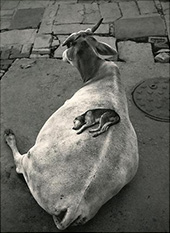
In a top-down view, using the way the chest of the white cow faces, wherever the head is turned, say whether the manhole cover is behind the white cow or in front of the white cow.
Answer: in front

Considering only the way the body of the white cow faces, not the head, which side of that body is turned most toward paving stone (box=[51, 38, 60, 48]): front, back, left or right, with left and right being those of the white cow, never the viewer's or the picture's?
front

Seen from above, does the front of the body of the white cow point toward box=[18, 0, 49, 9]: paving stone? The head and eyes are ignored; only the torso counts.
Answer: yes

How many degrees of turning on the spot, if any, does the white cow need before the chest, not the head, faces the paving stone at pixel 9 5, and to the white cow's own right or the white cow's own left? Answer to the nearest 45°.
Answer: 0° — it already faces it

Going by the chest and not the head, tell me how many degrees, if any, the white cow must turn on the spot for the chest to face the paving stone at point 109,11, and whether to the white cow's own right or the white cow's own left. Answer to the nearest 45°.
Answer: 0° — it already faces it

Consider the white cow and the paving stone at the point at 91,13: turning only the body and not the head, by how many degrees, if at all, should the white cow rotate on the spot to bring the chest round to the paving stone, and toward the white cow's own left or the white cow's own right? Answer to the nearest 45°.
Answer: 0° — it already faces it

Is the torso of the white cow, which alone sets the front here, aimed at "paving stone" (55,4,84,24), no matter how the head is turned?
yes

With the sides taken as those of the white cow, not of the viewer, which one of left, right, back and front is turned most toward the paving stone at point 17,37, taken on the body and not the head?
front

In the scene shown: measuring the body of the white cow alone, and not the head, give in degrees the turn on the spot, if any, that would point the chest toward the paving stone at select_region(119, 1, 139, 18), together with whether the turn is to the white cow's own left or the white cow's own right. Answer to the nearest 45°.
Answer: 0° — it already faces it

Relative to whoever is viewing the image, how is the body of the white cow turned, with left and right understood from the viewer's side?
facing away from the viewer

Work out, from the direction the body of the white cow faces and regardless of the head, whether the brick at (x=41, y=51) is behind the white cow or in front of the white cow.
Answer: in front
